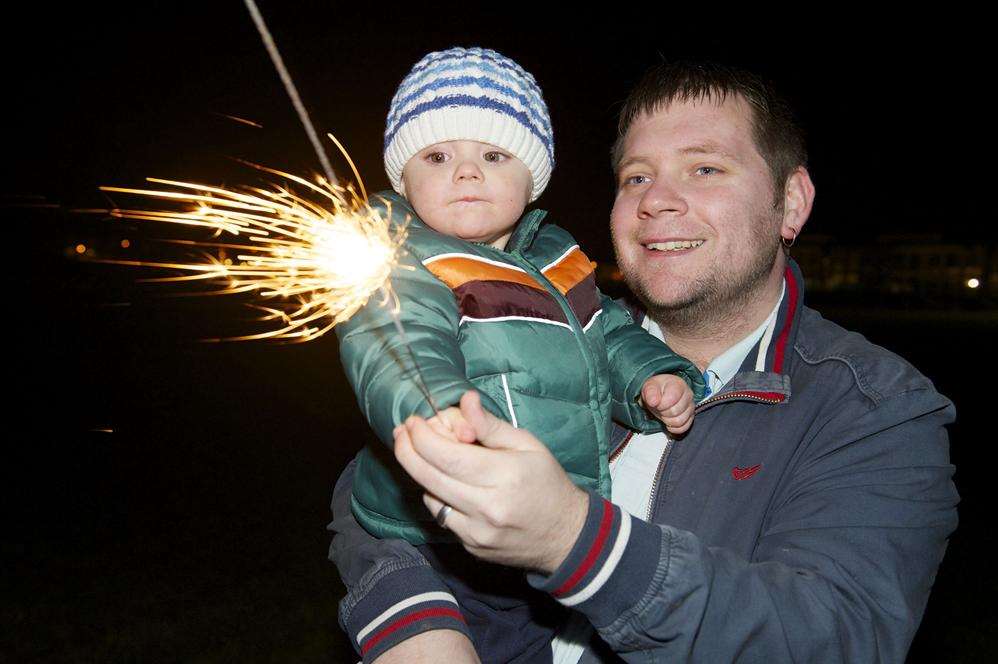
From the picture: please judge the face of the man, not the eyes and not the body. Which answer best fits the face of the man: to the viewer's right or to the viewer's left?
to the viewer's left

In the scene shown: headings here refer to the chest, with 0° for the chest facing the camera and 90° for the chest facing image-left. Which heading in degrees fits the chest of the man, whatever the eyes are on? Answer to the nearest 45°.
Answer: approximately 45°
